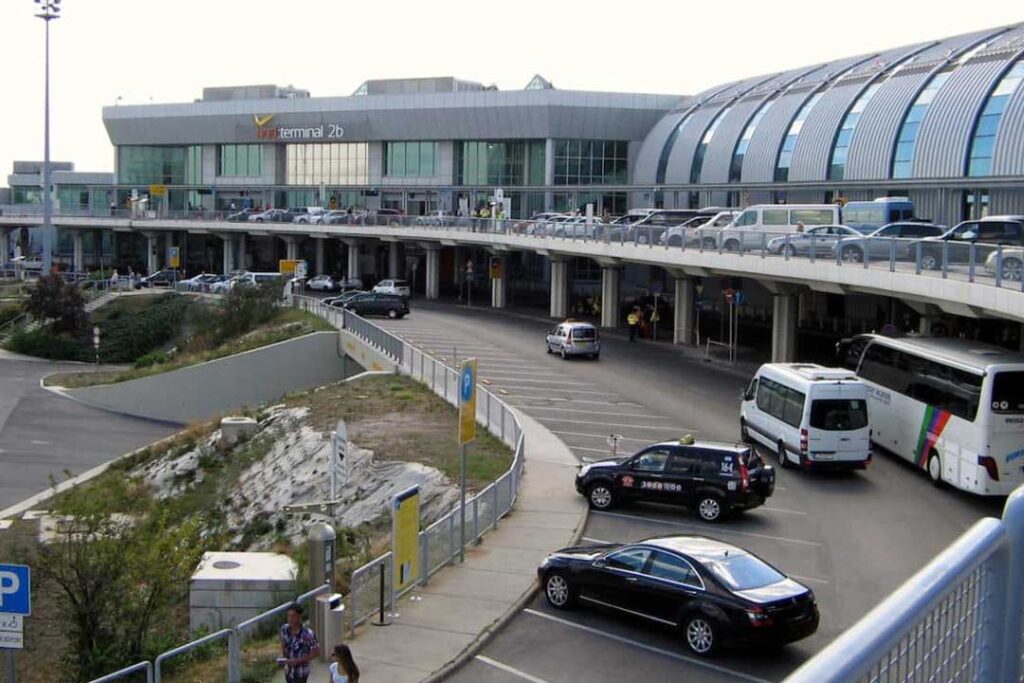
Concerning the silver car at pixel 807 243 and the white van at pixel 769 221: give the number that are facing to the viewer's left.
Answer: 2

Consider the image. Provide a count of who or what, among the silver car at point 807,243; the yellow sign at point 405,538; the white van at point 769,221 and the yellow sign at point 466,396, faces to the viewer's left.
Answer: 2

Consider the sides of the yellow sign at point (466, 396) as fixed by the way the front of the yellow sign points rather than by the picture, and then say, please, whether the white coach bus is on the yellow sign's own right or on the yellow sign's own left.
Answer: on the yellow sign's own left

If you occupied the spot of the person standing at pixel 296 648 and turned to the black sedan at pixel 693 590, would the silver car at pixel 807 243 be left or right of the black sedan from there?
left

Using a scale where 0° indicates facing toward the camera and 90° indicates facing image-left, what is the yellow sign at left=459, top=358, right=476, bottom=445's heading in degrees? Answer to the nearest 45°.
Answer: approximately 315°

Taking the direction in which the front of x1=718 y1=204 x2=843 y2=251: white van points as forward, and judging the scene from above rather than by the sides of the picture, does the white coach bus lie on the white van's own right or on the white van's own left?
on the white van's own left

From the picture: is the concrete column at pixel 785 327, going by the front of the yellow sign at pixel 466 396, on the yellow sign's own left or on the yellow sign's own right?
on the yellow sign's own left

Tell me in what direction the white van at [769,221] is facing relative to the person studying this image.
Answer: facing to the left of the viewer

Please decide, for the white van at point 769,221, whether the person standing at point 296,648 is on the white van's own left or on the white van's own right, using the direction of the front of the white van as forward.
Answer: on the white van's own left
